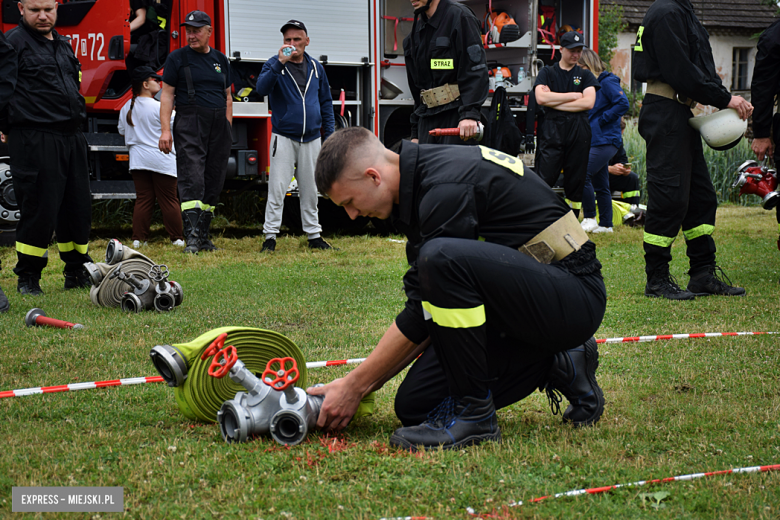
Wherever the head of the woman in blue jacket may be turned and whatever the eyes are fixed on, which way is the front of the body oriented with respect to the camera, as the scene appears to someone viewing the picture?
to the viewer's left

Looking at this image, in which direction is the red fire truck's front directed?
to the viewer's left

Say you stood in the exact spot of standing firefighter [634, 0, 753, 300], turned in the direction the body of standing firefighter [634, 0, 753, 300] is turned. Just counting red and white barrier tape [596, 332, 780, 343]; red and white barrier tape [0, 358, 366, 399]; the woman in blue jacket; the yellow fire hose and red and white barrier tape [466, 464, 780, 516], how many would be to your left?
1

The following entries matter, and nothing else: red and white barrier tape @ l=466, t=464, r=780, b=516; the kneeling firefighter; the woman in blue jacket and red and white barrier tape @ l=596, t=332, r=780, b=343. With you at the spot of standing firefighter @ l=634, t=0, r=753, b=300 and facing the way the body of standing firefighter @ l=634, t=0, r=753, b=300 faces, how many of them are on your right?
3

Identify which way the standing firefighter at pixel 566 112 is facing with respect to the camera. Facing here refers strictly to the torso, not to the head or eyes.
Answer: toward the camera

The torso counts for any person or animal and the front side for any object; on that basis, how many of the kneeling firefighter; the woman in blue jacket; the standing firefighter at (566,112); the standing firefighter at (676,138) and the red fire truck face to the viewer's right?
1

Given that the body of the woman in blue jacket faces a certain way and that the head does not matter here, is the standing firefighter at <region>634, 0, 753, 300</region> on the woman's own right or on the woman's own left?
on the woman's own left

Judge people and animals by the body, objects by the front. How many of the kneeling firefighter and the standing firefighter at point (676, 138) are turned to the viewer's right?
1

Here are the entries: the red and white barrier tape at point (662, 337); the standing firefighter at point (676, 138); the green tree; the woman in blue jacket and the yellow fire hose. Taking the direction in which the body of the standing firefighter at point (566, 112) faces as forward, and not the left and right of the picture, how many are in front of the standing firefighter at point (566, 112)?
3

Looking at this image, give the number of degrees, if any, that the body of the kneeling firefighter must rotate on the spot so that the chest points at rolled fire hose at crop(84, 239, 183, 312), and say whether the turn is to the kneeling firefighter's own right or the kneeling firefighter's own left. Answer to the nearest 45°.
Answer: approximately 45° to the kneeling firefighter's own right

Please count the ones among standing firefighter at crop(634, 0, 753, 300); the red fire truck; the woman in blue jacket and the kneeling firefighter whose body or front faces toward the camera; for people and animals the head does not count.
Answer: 0

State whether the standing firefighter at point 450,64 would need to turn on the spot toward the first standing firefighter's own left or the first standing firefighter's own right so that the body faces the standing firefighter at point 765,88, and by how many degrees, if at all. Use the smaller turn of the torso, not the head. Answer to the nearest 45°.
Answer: approximately 135° to the first standing firefighter's own left

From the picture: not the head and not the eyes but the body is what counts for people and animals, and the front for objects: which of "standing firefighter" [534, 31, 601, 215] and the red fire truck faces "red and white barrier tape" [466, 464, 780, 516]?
the standing firefighter

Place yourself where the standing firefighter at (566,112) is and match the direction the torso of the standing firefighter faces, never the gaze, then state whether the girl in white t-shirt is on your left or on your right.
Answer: on your right

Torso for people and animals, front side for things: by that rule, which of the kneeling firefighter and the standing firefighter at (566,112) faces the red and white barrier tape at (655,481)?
the standing firefighter

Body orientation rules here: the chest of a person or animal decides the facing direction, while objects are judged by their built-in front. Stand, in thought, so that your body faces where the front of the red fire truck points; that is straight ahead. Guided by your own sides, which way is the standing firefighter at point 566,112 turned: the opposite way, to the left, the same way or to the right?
to the left

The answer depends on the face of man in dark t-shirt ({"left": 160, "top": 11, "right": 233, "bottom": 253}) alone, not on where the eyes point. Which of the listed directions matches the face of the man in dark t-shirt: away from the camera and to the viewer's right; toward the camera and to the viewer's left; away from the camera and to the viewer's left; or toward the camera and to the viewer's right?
toward the camera and to the viewer's left
